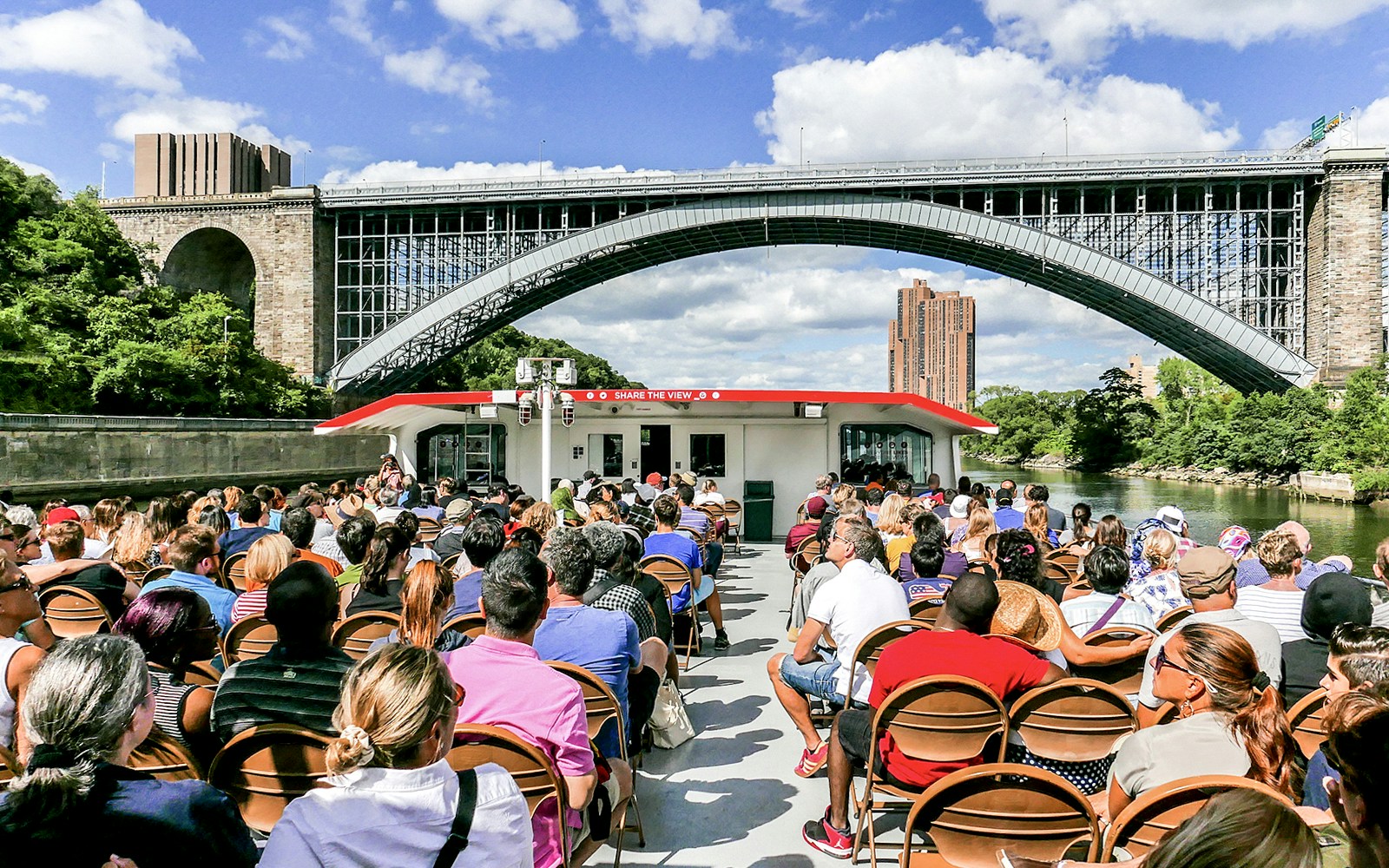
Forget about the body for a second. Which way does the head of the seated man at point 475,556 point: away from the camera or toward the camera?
away from the camera

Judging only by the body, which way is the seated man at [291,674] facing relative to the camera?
away from the camera

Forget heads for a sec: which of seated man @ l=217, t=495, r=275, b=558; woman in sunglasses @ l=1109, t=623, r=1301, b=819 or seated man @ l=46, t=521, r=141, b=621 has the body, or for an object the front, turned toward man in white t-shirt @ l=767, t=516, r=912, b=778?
the woman in sunglasses

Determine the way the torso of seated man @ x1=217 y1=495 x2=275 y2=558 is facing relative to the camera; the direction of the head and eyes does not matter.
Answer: away from the camera

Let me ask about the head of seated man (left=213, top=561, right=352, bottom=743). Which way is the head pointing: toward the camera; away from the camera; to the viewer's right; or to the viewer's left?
away from the camera

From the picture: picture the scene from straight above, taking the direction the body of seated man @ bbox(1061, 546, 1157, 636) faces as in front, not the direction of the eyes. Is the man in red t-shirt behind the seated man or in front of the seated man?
behind

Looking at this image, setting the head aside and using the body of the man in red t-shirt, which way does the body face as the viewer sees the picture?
away from the camera

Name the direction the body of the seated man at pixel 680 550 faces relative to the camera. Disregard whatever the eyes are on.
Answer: away from the camera

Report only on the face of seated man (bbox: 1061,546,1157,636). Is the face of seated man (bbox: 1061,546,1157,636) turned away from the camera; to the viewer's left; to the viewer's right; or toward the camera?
away from the camera

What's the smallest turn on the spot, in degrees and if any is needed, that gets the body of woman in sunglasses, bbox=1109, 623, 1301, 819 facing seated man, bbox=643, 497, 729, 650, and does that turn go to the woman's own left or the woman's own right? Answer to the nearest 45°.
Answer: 0° — they already face them

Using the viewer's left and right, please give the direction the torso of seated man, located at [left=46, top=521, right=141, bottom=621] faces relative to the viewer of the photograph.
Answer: facing away from the viewer

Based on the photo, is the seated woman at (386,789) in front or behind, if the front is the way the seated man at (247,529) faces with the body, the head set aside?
behind
